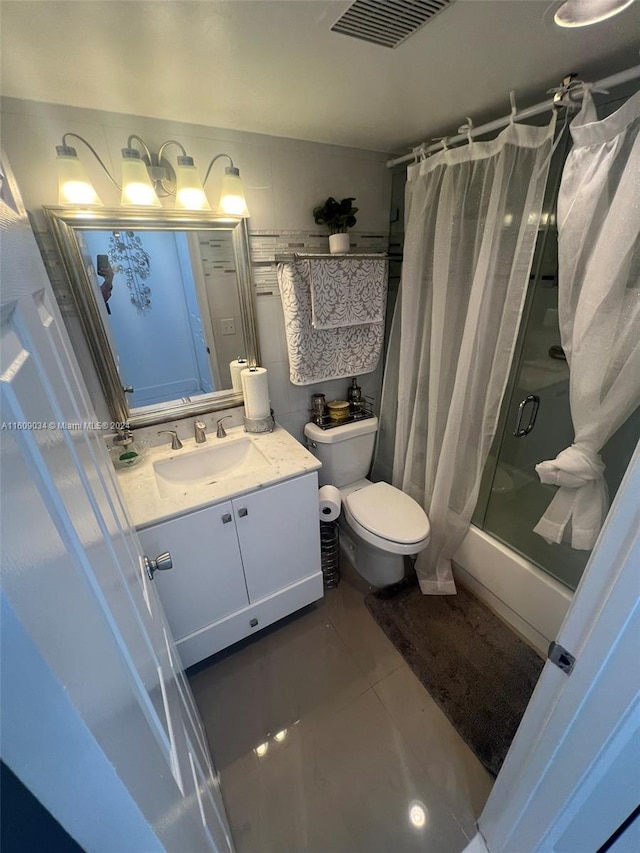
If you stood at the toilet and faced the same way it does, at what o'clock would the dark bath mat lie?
The dark bath mat is roughly at 12 o'clock from the toilet.

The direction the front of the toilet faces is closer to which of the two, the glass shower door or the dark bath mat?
the dark bath mat

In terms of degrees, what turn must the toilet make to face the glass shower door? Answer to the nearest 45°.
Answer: approximately 45° to its left

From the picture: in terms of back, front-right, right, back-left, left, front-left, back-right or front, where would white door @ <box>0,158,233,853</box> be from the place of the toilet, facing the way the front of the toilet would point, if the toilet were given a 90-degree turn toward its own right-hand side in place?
front-left

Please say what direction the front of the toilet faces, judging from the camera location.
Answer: facing the viewer and to the right of the viewer

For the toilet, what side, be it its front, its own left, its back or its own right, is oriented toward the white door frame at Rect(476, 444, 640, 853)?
front

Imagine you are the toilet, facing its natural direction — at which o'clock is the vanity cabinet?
The vanity cabinet is roughly at 3 o'clock from the toilet.
